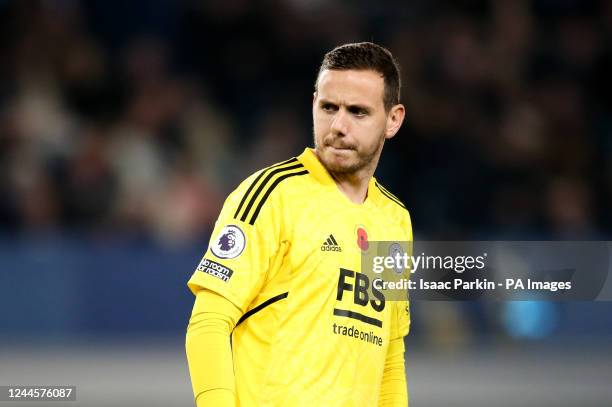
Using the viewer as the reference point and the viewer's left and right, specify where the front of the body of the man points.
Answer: facing the viewer and to the right of the viewer
